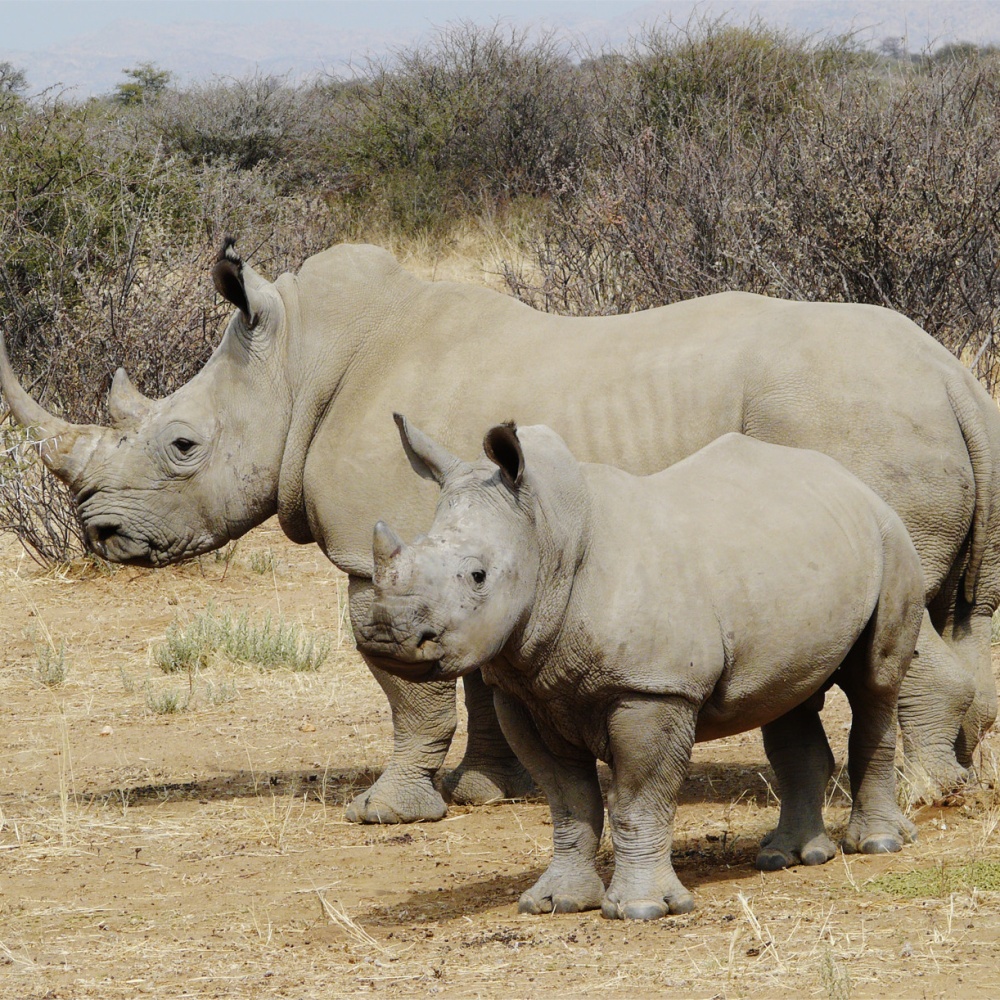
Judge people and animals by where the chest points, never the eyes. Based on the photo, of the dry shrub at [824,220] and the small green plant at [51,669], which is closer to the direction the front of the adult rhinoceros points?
the small green plant

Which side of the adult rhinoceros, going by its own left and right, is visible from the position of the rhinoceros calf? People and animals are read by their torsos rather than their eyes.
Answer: left

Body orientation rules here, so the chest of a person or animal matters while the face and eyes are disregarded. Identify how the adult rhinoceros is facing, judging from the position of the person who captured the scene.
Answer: facing to the left of the viewer

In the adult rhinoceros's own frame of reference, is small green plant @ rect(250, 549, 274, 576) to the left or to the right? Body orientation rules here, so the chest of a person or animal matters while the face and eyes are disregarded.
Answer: on its right

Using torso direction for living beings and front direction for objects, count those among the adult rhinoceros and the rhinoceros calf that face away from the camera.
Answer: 0

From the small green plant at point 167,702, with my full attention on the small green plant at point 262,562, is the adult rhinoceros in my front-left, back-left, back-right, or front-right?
back-right

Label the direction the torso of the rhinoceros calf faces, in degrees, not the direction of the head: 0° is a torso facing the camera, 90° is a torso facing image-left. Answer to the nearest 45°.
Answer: approximately 45°

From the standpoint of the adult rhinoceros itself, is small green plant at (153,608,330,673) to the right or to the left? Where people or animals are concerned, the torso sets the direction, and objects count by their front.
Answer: on its right

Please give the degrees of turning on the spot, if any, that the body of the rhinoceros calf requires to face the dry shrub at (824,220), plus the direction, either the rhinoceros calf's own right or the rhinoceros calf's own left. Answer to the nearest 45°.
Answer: approximately 135° to the rhinoceros calf's own right

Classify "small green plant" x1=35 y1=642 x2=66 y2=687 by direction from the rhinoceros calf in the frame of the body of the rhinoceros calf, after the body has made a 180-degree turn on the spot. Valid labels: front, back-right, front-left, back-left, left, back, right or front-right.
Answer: left

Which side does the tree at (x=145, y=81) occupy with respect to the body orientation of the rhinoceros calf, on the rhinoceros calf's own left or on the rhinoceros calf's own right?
on the rhinoceros calf's own right

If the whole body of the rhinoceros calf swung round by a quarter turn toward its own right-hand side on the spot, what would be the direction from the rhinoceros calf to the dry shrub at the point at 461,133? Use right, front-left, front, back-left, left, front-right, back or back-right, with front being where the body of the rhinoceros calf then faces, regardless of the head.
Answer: front-right

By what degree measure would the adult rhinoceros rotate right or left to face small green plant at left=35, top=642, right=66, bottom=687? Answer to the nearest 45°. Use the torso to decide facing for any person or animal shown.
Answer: approximately 45° to its right

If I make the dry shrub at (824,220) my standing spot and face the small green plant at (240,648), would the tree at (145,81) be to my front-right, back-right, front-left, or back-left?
back-right
